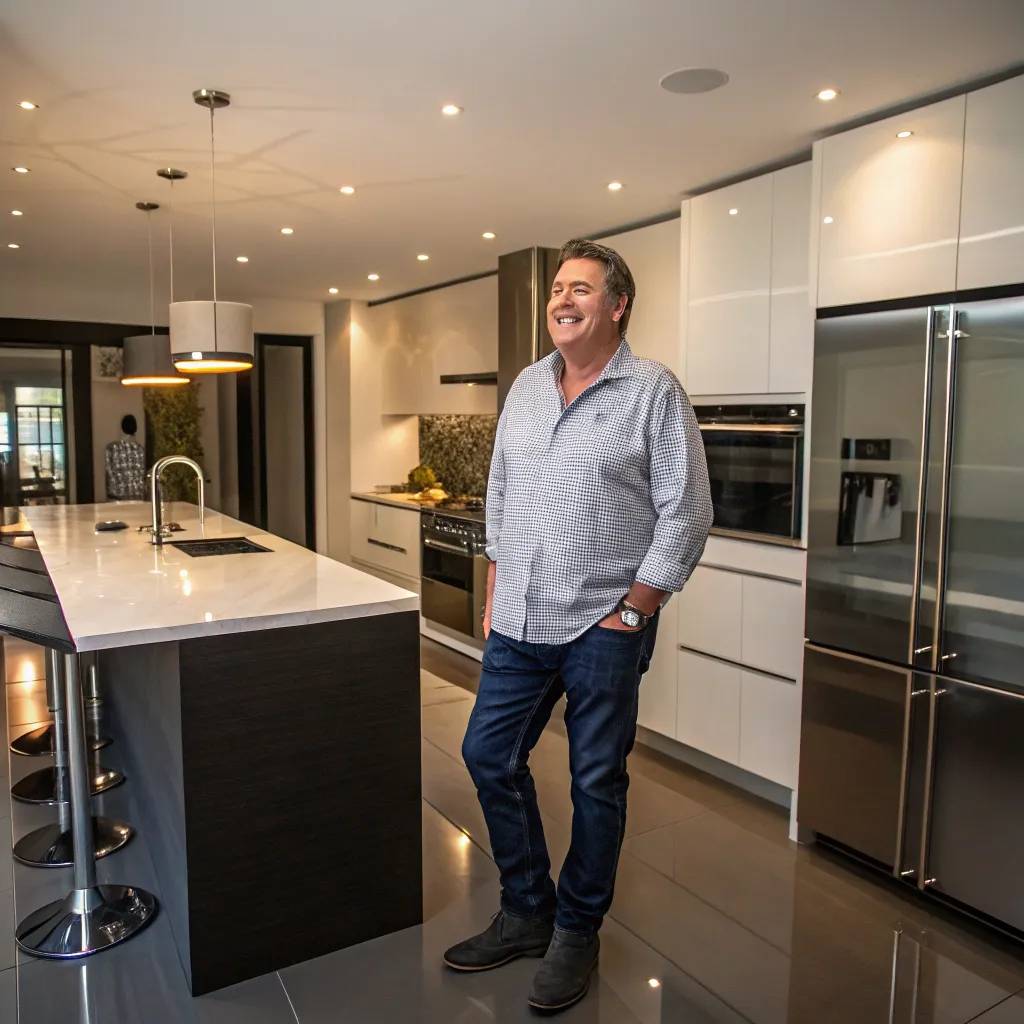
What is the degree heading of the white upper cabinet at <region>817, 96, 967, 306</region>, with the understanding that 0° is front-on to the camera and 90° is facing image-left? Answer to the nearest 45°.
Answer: approximately 45°

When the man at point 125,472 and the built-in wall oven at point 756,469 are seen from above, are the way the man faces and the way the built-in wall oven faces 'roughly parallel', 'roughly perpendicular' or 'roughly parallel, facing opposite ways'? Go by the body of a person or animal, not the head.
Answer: roughly perpendicular

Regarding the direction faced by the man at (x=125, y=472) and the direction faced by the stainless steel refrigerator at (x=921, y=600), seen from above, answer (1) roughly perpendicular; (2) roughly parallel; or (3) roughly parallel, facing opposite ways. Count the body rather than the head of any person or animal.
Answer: roughly perpendicular

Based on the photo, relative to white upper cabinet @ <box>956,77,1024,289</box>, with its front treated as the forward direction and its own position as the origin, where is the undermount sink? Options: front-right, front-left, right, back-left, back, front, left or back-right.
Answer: front-right

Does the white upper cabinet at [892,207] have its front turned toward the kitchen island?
yes

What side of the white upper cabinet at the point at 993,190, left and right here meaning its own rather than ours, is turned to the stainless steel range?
right

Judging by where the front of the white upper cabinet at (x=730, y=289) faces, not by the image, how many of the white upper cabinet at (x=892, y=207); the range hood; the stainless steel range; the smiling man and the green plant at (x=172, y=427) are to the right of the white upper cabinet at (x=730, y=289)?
3

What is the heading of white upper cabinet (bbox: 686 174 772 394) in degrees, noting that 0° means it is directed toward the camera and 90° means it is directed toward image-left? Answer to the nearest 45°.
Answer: approximately 45°
